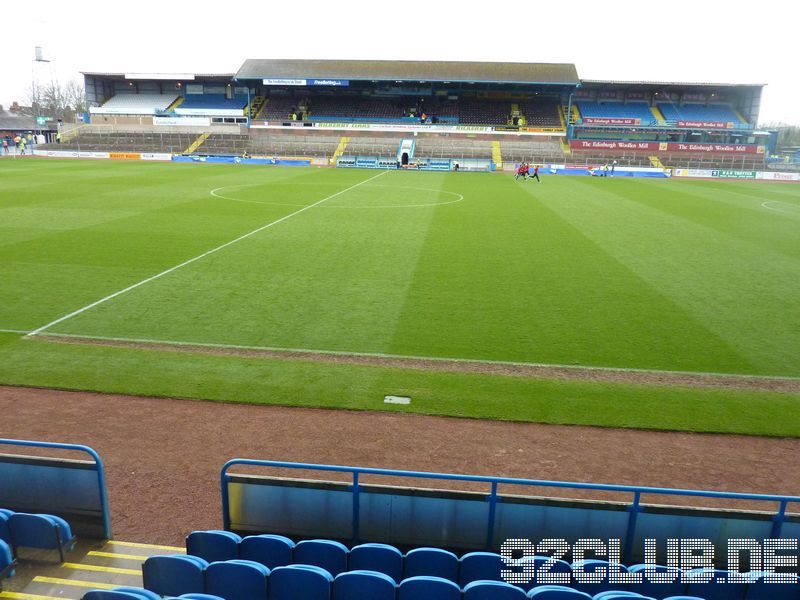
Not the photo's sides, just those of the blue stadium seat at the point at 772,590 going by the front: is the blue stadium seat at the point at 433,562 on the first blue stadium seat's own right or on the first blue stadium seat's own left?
on the first blue stadium seat's own left

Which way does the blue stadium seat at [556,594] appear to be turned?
away from the camera

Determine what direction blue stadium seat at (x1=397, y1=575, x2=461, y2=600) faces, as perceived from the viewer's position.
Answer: facing away from the viewer

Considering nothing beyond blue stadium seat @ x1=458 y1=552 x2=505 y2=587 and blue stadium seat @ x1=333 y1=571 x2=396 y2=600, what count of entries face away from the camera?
2

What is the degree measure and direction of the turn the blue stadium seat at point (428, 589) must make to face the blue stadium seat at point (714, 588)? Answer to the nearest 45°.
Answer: approximately 90° to its right

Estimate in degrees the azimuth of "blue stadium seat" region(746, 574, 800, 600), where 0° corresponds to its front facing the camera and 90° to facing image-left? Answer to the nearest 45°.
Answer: approximately 180°

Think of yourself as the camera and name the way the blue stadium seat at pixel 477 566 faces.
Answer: facing away from the viewer

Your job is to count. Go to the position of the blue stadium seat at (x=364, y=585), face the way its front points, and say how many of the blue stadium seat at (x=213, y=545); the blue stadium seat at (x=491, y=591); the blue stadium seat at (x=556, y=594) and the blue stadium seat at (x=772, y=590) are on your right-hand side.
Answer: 3

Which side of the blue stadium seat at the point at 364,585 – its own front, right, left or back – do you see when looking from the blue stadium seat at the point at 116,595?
left

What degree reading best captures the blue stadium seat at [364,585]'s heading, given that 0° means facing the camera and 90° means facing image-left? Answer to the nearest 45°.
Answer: approximately 180°

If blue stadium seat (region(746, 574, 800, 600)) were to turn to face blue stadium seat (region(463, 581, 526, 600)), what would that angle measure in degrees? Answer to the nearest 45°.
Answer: approximately 135° to its left
